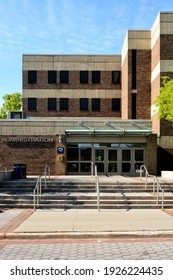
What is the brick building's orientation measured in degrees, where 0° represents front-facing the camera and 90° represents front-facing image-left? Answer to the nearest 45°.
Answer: approximately 0°

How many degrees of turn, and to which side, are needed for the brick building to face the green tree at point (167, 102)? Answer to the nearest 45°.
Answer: approximately 45° to its left
